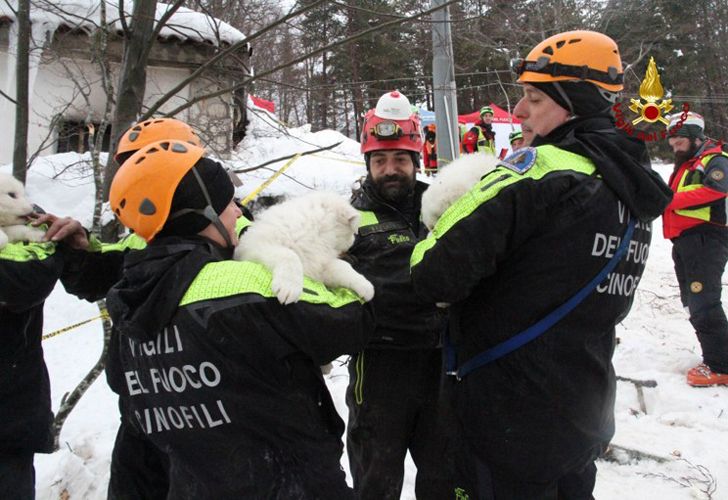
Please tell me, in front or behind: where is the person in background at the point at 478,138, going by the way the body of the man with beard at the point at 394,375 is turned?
behind

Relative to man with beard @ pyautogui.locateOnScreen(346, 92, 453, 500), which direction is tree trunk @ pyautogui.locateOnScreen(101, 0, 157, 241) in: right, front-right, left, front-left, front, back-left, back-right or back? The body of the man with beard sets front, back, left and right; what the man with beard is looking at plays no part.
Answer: back-right

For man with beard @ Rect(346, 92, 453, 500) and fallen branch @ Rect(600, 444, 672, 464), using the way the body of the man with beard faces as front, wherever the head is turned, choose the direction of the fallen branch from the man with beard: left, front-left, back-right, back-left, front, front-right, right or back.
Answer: back-left

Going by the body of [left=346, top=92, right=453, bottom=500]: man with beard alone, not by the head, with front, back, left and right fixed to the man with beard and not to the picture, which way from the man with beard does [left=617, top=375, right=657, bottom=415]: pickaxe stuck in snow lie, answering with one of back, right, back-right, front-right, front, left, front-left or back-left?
back-left

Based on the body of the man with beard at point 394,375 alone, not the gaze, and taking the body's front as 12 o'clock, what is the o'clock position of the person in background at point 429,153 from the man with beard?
The person in background is roughly at 6 o'clock from the man with beard.

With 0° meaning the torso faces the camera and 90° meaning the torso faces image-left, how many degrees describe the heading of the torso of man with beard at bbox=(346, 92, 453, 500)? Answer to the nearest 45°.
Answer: approximately 0°

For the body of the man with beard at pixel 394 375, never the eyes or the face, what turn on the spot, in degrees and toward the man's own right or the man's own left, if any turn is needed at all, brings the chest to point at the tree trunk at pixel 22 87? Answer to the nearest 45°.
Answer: approximately 135° to the man's own right

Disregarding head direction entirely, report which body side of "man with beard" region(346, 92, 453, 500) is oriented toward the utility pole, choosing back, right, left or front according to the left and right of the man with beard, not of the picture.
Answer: back

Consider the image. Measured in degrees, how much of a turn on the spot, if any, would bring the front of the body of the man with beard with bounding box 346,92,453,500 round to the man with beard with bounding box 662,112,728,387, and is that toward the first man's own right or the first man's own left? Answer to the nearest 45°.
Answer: approximately 135° to the first man's own left

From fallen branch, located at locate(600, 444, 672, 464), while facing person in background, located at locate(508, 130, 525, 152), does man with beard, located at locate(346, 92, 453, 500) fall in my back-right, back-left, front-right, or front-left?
back-left
